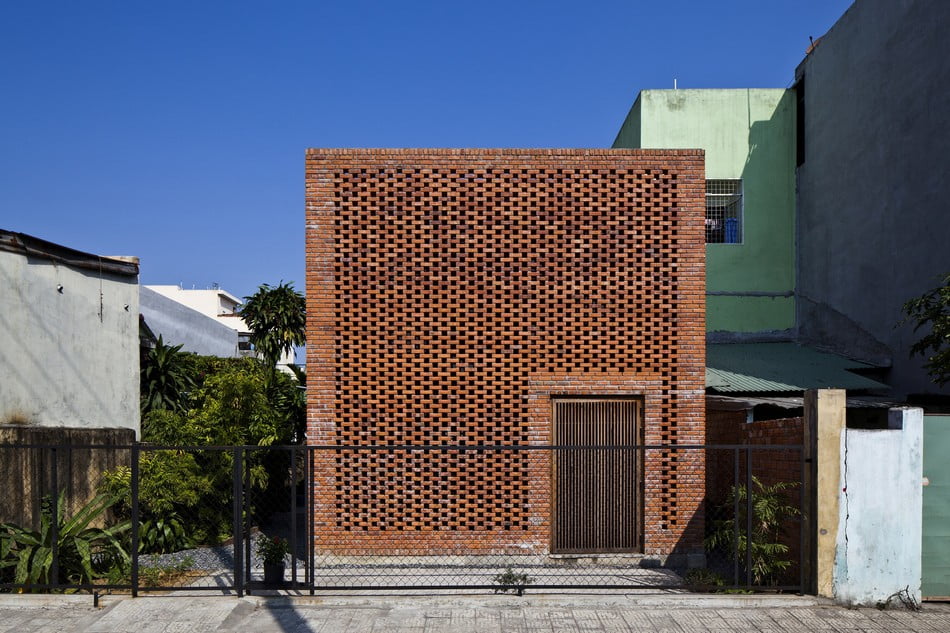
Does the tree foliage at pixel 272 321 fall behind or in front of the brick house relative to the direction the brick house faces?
behind

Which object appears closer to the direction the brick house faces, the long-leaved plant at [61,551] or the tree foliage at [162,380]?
the long-leaved plant

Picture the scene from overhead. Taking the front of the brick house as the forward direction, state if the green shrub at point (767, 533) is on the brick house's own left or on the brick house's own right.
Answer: on the brick house's own left

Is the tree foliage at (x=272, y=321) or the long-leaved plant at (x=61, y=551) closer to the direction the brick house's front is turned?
the long-leaved plant

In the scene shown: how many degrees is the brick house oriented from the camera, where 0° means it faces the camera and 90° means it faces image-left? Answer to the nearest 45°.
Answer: approximately 0°

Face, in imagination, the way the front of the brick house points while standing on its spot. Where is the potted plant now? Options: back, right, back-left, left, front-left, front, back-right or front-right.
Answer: front-right

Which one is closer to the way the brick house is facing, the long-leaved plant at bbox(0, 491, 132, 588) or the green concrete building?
the long-leaved plant

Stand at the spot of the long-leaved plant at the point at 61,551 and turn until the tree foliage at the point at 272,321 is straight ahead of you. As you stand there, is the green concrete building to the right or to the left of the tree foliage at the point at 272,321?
right

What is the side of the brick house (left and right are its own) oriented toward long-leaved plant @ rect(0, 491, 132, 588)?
right
